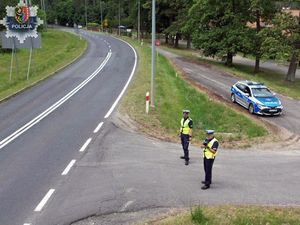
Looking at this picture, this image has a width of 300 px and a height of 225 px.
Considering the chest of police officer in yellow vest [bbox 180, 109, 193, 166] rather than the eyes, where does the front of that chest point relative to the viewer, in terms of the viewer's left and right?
facing the viewer and to the left of the viewer

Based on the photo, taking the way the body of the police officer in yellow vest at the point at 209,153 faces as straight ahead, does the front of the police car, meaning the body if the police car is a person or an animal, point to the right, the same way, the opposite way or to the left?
to the left

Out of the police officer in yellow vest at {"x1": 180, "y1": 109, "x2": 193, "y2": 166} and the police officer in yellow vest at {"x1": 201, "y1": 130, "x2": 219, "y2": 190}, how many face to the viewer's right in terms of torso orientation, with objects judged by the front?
0

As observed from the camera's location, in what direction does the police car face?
facing the viewer and to the right of the viewer

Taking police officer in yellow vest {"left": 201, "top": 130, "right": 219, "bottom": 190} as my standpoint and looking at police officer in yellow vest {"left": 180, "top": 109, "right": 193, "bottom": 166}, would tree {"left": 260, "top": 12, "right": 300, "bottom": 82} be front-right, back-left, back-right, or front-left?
front-right

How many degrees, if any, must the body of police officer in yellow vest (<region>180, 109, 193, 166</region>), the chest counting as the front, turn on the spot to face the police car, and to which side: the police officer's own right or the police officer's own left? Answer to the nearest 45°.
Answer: approximately 135° to the police officer's own right

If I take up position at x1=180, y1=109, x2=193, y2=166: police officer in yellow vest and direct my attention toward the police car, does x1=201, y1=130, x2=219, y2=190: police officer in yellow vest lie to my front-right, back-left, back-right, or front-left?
back-right

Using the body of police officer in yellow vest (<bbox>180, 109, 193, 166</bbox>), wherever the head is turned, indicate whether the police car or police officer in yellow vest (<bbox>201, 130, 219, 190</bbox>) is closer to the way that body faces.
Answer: the police officer in yellow vest

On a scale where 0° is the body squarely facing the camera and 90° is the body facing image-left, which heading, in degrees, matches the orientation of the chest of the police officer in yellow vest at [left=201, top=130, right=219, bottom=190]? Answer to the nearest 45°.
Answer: approximately 45°

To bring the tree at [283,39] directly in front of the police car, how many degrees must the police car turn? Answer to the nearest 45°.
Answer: approximately 135° to its left

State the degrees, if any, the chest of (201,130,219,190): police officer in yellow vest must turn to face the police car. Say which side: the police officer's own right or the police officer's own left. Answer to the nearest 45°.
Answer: approximately 135° to the police officer's own right

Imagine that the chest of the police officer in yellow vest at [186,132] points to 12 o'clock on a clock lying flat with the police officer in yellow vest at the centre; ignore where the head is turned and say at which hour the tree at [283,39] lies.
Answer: The tree is roughly at 5 o'clock from the police officer in yellow vest.
